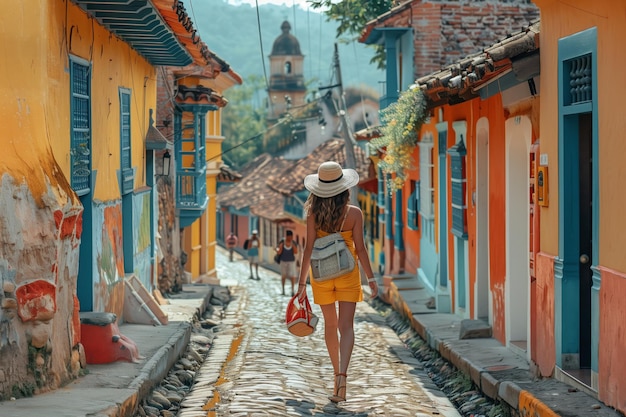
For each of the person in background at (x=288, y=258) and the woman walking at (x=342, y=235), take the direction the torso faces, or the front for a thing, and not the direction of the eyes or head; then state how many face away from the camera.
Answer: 1

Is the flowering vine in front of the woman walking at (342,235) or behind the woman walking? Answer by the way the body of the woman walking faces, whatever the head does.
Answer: in front

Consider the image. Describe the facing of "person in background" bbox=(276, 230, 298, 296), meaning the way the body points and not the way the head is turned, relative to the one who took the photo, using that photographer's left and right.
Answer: facing the viewer

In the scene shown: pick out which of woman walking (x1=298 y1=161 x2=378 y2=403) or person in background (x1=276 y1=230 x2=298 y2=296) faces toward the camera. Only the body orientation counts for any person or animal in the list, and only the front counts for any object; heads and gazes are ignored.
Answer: the person in background

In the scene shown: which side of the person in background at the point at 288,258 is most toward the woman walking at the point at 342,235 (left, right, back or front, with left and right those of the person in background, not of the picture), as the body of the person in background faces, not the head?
front

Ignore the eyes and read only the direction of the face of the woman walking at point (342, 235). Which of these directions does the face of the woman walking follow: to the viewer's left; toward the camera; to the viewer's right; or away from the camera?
away from the camera

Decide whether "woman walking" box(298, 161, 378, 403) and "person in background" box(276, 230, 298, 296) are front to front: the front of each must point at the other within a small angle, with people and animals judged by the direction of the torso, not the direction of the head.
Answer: yes

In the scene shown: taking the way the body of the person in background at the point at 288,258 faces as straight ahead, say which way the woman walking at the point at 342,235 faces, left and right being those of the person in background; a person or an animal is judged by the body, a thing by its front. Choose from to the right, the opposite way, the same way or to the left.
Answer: the opposite way

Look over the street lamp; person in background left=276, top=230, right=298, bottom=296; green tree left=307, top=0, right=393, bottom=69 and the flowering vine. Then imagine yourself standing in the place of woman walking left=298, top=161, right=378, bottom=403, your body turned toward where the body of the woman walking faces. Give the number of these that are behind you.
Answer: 0

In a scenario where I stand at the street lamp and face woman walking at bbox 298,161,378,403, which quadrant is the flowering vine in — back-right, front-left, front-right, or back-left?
front-left

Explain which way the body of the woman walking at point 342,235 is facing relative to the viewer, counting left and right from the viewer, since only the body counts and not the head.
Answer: facing away from the viewer

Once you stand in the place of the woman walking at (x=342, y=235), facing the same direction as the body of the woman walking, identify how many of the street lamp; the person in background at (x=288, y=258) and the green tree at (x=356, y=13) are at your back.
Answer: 0

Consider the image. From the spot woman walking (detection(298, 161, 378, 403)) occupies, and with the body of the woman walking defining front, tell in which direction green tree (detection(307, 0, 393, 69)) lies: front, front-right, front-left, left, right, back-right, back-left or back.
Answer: front

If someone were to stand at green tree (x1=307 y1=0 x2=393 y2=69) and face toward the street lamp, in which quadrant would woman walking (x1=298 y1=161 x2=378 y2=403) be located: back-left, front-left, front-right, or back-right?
front-left
